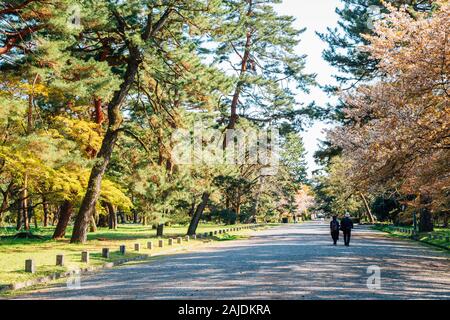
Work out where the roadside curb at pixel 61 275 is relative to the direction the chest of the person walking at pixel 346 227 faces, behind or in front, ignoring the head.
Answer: behind

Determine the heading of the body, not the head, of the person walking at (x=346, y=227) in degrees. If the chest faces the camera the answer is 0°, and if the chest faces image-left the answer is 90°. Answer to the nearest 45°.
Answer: approximately 180°

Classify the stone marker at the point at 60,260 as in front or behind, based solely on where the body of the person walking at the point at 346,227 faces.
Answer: behind

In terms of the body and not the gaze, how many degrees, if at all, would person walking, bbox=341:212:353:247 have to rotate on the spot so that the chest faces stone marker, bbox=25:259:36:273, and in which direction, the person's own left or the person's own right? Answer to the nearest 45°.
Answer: approximately 135° to the person's own left
